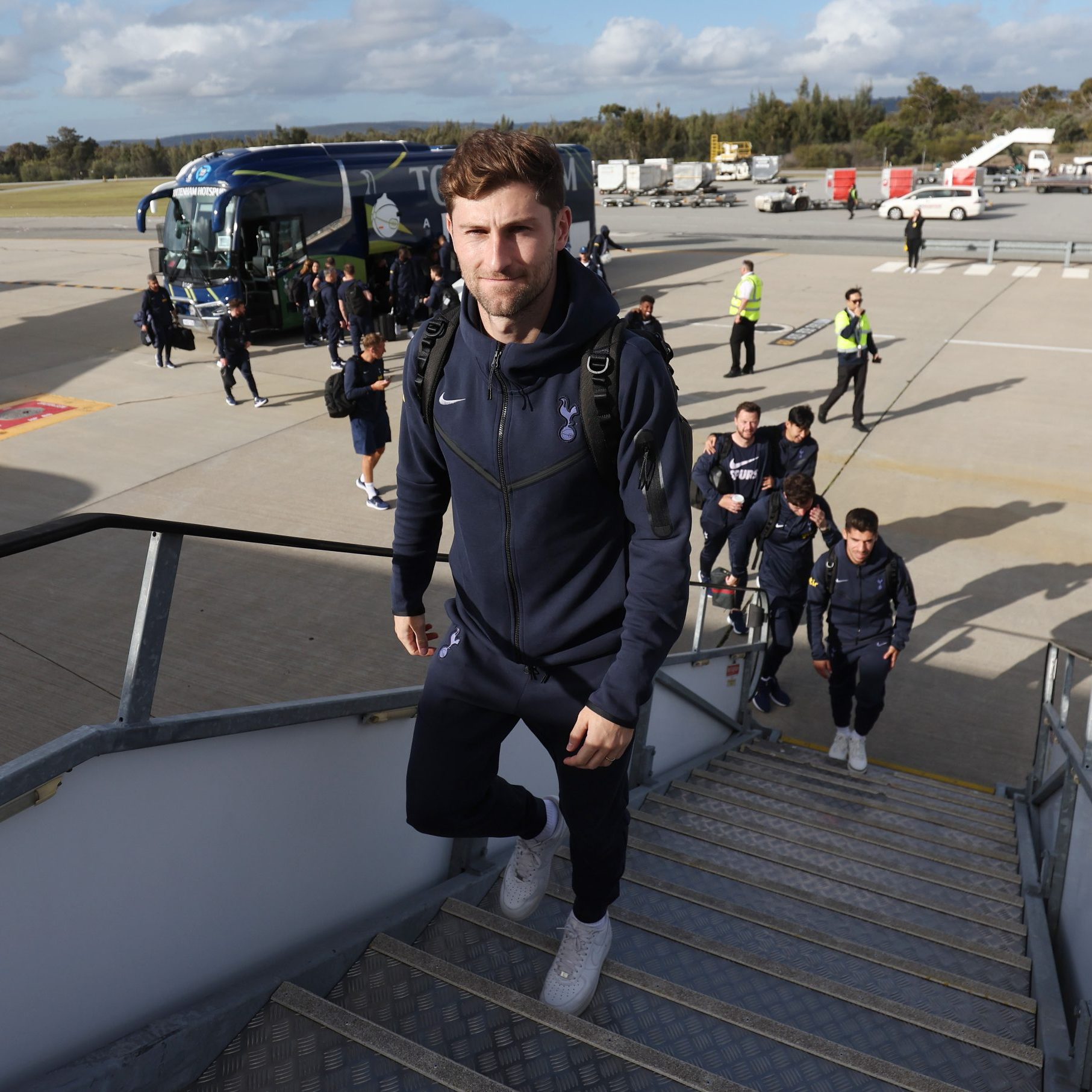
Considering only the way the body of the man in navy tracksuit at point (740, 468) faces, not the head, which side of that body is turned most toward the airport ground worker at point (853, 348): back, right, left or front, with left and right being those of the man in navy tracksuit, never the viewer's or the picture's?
back

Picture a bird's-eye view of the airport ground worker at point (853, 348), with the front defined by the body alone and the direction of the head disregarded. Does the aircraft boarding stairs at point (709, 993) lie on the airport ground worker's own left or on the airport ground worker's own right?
on the airport ground worker's own right

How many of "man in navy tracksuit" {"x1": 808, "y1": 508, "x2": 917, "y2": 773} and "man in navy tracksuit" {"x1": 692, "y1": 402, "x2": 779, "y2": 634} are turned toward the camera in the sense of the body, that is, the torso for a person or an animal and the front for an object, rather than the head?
2

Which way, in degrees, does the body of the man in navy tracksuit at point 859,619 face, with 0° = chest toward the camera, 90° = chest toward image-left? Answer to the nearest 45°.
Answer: approximately 0°

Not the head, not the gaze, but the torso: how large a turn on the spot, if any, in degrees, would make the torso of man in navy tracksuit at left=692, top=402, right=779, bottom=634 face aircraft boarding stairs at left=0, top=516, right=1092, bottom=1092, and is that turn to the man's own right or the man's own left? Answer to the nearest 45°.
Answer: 0° — they already face it

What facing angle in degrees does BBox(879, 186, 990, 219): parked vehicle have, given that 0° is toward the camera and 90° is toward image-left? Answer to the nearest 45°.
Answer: approximately 90°

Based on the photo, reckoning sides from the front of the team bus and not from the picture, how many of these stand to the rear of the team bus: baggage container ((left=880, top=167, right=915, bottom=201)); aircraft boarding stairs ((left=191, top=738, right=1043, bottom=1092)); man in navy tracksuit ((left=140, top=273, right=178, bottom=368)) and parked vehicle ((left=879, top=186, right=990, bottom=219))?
2
